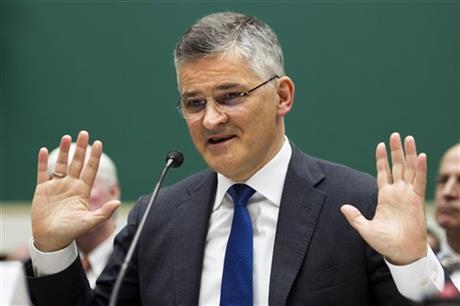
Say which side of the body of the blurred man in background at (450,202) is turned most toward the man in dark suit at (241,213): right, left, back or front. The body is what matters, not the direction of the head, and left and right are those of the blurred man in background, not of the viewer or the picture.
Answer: front

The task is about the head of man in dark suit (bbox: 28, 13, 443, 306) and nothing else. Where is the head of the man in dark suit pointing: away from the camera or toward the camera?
toward the camera

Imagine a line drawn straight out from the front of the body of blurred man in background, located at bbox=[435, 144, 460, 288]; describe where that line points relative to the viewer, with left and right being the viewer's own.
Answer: facing the viewer and to the left of the viewer

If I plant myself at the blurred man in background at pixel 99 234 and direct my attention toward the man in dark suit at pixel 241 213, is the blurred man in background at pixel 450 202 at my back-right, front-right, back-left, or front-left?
front-left

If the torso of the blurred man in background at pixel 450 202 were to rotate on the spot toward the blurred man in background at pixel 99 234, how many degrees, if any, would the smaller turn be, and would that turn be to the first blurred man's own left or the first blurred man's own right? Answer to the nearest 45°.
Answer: approximately 45° to the first blurred man's own right

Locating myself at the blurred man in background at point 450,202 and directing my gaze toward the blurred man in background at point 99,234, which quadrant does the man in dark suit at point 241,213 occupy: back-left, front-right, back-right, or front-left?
front-left
